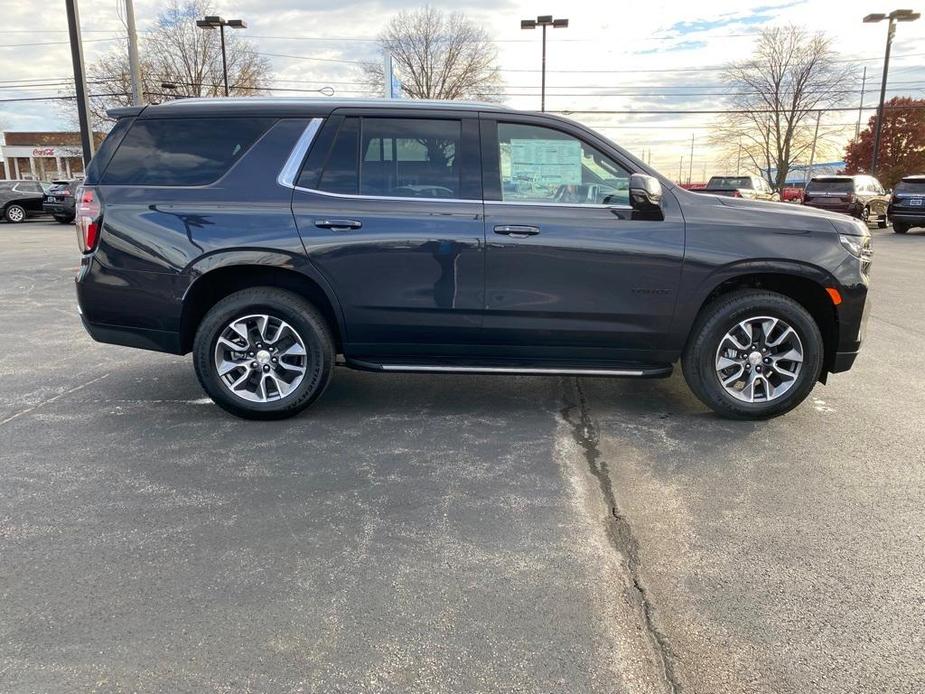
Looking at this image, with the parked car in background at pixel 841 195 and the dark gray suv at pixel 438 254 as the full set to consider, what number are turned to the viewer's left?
0

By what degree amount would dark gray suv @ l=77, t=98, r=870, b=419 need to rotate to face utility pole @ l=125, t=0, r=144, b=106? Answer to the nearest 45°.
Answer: approximately 135° to its left

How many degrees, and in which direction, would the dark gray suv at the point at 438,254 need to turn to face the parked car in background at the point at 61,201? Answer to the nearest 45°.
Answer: approximately 135° to its left

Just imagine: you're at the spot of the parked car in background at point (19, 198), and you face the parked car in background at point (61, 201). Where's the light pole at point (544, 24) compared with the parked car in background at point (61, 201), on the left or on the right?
left

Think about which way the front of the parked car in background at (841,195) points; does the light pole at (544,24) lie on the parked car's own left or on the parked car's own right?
on the parked car's own left

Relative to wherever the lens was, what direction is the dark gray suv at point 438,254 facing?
facing to the right of the viewer

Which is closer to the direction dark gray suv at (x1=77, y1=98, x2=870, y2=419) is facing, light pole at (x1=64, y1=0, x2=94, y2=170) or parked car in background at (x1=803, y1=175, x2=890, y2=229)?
the parked car in background

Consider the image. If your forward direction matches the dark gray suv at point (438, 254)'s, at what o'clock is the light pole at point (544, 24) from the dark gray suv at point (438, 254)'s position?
The light pole is roughly at 9 o'clock from the dark gray suv.

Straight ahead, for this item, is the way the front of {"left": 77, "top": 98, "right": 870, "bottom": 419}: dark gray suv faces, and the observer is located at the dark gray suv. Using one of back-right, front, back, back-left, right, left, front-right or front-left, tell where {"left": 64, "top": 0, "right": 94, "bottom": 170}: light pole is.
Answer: back-left

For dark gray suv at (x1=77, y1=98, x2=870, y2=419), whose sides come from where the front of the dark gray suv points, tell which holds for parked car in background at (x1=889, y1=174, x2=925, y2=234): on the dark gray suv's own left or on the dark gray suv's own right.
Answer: on the dark gray suv's own left

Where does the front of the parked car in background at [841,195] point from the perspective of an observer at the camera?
facing away from the viewer and to the right of the viewer
